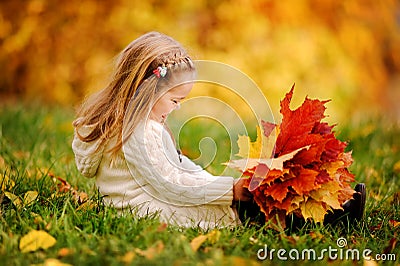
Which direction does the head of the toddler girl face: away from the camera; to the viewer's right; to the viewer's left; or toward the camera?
to the viewer's right

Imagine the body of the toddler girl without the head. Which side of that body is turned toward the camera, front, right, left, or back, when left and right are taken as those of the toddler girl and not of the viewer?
right

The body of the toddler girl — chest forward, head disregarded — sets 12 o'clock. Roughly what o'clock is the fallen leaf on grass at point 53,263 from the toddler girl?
The fallen leaf on grass is roughly at 4 o'clock from the toddler girl.

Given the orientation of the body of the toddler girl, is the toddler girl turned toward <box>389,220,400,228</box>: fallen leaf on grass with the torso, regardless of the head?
yes

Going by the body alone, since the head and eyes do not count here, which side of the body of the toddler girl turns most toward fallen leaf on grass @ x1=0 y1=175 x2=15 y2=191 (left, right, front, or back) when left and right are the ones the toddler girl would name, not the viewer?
back
